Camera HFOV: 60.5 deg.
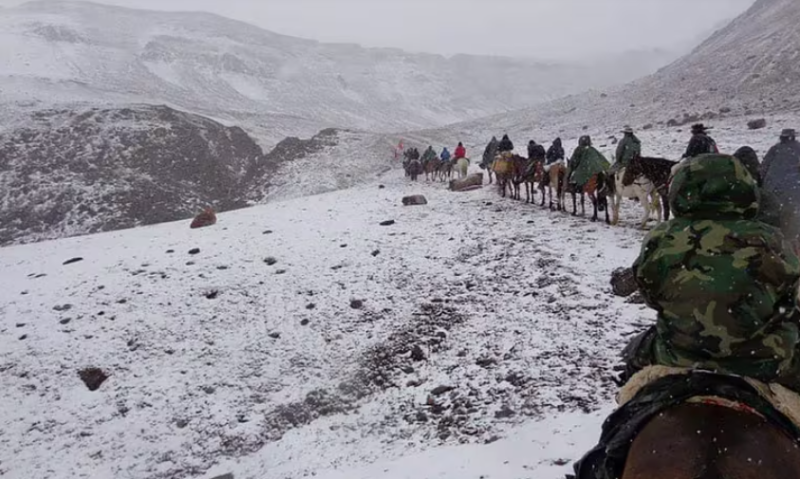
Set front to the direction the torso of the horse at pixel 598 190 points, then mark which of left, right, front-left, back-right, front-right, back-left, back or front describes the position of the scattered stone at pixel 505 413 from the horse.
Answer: back-left

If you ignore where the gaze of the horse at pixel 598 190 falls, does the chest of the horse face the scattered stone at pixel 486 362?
no

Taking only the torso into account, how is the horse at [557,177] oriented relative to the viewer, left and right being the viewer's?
facing away from the viewer and to the left of the viewer

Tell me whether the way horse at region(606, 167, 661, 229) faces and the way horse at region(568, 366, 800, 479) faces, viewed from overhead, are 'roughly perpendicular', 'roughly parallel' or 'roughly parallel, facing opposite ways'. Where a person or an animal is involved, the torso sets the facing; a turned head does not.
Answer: roughly perpendicular

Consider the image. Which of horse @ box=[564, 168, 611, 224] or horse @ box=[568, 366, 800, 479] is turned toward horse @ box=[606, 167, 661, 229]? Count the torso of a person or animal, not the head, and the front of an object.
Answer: horse @ box=[568, 366, 800, 479]

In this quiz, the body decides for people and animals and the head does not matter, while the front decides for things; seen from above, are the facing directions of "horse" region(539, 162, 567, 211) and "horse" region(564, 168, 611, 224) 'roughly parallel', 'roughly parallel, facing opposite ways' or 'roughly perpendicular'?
roughly parallel

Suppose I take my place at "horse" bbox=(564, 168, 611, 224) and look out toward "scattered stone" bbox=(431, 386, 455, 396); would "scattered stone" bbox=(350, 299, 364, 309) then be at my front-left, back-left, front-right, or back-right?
front-right

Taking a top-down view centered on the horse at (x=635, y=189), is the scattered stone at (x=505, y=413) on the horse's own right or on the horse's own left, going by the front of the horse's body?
on the horse's own left

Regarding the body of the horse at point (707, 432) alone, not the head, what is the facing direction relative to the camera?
away from the camera

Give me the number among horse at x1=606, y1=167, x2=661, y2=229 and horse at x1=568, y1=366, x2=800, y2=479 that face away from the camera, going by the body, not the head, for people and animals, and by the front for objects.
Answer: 1

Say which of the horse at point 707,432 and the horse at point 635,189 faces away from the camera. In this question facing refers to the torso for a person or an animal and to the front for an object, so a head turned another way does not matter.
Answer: the horse at point 707,432

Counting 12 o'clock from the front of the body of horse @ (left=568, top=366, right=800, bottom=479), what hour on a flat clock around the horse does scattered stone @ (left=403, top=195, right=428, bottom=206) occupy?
The scattered stone is roughly at 11 o'clock from the horse.

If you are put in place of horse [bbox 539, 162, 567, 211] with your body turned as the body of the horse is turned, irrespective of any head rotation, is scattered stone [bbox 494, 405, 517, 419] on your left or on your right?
on your left

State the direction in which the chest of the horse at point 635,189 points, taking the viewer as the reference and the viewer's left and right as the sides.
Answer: facing to the left of the viewer

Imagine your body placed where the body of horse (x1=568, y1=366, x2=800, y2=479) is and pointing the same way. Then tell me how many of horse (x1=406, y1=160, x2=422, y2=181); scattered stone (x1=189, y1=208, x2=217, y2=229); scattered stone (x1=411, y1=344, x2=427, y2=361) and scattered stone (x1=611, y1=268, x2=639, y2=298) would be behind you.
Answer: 0

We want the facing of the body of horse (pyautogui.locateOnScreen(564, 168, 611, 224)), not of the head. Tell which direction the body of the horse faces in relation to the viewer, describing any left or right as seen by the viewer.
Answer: facing away from the viewer and to the left of the viewer

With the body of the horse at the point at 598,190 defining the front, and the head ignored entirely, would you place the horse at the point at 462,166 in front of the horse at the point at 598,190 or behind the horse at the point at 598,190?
in front

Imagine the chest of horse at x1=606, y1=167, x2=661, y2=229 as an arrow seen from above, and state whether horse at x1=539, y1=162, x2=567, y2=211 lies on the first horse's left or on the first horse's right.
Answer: on the first horse's right
